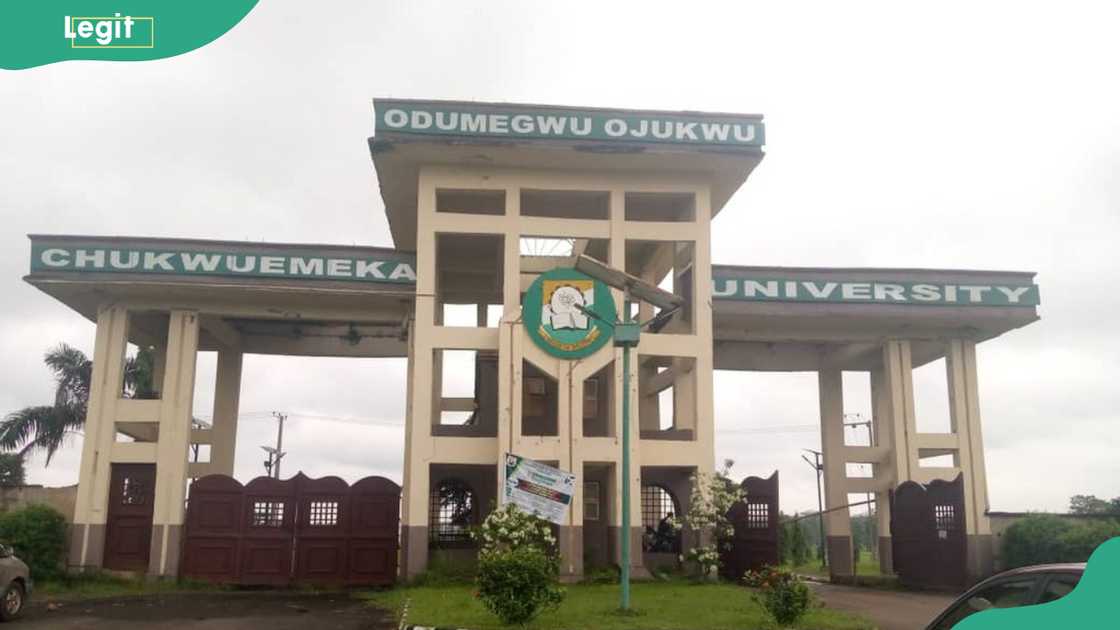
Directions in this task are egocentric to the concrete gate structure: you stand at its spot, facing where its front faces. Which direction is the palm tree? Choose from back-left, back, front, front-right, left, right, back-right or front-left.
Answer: back-right

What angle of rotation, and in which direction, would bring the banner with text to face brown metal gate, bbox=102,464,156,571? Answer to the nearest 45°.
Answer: approximately 90° to its right

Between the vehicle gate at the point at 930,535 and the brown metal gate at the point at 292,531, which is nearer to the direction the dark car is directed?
the brown metal gate

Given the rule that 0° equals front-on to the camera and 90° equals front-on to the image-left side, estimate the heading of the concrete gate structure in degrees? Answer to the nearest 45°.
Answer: approximately 0°

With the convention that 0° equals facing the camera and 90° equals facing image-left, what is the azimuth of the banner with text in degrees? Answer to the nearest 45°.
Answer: approximately 0°

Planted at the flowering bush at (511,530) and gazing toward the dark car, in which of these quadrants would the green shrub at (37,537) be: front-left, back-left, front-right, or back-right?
back-right

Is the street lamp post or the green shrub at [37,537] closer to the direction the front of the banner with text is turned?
the street lamp post

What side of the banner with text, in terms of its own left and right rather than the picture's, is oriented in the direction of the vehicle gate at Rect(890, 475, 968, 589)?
left

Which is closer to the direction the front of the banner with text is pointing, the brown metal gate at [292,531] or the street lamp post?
the street lamp post

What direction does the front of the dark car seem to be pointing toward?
to the viewer's left

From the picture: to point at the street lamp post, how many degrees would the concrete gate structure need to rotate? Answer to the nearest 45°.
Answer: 0° — it already faces it
